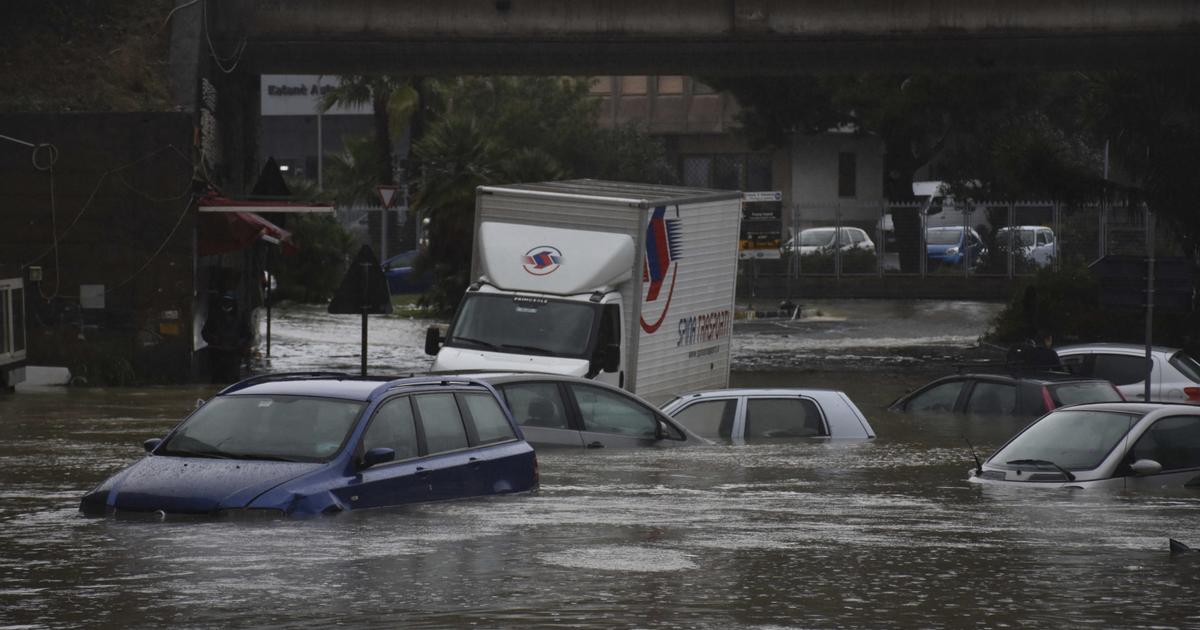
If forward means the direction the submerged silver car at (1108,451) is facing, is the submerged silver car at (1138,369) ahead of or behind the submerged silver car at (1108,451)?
behind

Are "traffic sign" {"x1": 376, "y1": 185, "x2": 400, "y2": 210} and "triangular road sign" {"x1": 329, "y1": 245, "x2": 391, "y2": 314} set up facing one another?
yes

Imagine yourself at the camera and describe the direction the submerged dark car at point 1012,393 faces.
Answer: facing away from the viewer and to the left of the viewer

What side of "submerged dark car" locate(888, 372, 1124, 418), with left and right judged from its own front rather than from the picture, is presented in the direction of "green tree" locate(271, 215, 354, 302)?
front

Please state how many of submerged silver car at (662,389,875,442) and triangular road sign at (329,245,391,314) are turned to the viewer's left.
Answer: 1

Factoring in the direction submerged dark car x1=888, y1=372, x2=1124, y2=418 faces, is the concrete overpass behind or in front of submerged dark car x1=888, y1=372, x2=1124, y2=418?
in front

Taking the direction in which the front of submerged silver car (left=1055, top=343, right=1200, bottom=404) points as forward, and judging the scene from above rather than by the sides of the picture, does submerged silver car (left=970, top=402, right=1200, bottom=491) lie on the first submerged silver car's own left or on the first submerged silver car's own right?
on the first submerged silver car's own left

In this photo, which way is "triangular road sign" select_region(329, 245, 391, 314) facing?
away from the camera

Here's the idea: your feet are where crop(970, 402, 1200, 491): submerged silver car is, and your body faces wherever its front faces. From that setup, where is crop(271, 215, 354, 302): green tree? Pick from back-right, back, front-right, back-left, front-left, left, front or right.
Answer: right
